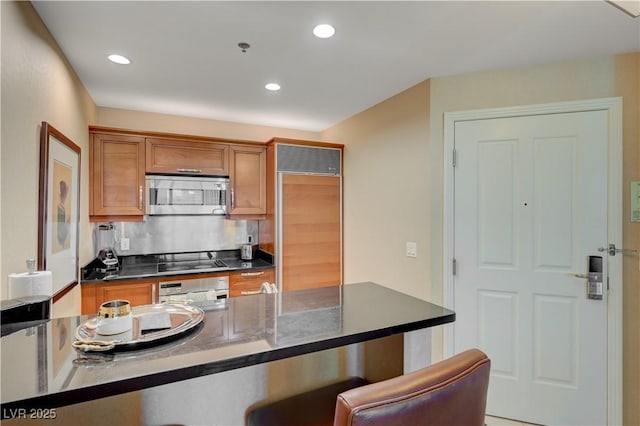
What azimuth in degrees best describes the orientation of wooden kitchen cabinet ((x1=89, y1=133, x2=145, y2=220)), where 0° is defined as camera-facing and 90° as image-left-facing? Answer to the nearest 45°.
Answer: approximately 0°

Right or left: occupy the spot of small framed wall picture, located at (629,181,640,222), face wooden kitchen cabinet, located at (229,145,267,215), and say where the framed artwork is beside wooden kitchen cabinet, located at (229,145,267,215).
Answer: left

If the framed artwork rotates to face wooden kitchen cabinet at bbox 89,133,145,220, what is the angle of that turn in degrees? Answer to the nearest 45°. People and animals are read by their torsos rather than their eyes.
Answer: approximately 90° to its left

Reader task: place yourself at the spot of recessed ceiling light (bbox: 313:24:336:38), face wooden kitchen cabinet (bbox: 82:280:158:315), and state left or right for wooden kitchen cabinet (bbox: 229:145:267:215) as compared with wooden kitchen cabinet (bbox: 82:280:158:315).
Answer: right

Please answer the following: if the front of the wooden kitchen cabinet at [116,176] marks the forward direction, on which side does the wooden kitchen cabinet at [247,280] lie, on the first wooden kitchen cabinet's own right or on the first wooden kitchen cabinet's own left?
on the first wooden kitchen cabinet's own left

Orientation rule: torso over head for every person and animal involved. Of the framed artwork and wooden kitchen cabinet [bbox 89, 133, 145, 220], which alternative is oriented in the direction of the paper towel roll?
the wooden kitchen cabinet

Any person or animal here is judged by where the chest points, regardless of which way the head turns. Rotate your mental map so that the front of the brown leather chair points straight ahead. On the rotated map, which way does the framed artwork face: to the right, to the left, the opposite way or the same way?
to the right

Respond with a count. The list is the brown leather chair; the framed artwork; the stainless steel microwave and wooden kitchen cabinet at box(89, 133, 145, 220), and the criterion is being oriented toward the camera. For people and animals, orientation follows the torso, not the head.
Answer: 2
